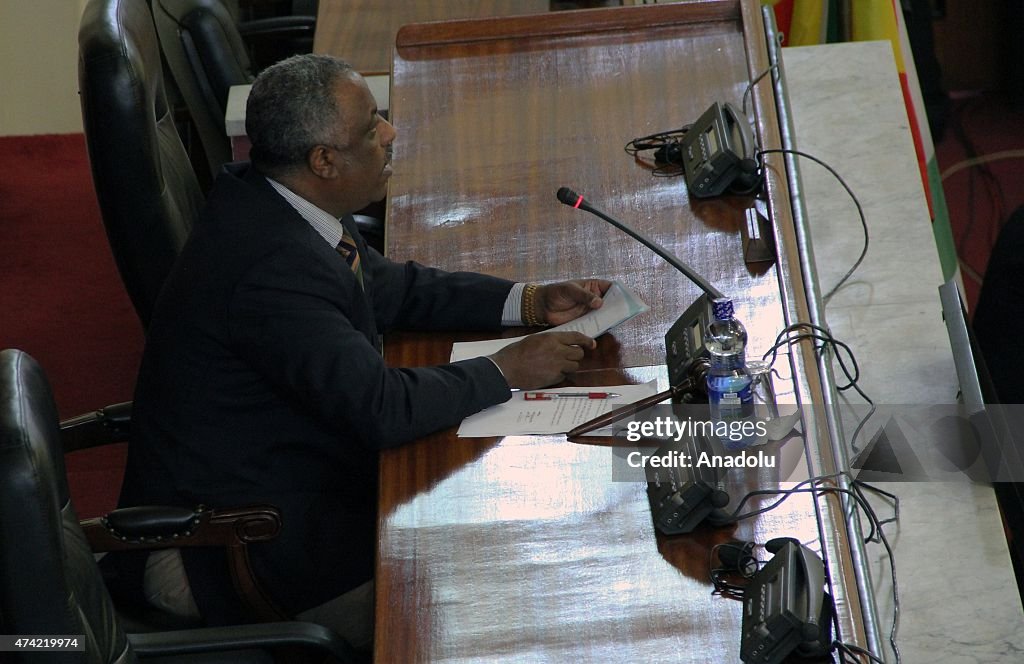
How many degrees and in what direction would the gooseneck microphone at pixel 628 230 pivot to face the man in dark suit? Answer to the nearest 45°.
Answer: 0° — it already faces them

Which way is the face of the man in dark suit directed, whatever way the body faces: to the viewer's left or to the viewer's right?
to the viewer's right

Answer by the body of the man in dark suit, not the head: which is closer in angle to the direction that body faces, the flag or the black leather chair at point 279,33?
the flag

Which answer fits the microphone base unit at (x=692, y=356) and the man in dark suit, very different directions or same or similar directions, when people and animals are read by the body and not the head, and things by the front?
very different directions

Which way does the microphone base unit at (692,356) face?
to the viewer's left

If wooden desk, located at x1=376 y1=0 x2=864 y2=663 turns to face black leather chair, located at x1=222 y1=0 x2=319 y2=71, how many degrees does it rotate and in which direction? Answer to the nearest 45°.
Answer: approximately 45° to its right

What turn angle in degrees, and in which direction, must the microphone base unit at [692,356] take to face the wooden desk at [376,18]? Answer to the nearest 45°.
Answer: approximately 45° to its right

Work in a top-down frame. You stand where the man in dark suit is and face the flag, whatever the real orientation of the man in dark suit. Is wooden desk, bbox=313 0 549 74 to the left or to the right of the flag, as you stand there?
left

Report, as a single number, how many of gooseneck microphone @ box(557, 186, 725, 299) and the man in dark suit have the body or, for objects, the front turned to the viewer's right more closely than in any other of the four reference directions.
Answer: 1

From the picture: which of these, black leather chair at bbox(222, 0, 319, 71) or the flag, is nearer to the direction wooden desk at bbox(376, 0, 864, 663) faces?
the black leather chair

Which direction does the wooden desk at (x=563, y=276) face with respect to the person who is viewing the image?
facing to the left of the viewer

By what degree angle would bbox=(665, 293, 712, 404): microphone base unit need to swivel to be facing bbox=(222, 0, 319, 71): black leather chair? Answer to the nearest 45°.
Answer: approximately 45° to its right

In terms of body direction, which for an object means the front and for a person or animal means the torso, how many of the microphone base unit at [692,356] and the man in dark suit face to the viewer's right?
1

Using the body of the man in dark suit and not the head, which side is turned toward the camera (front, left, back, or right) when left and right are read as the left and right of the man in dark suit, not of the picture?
right

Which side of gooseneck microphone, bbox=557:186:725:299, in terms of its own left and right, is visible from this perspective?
left
